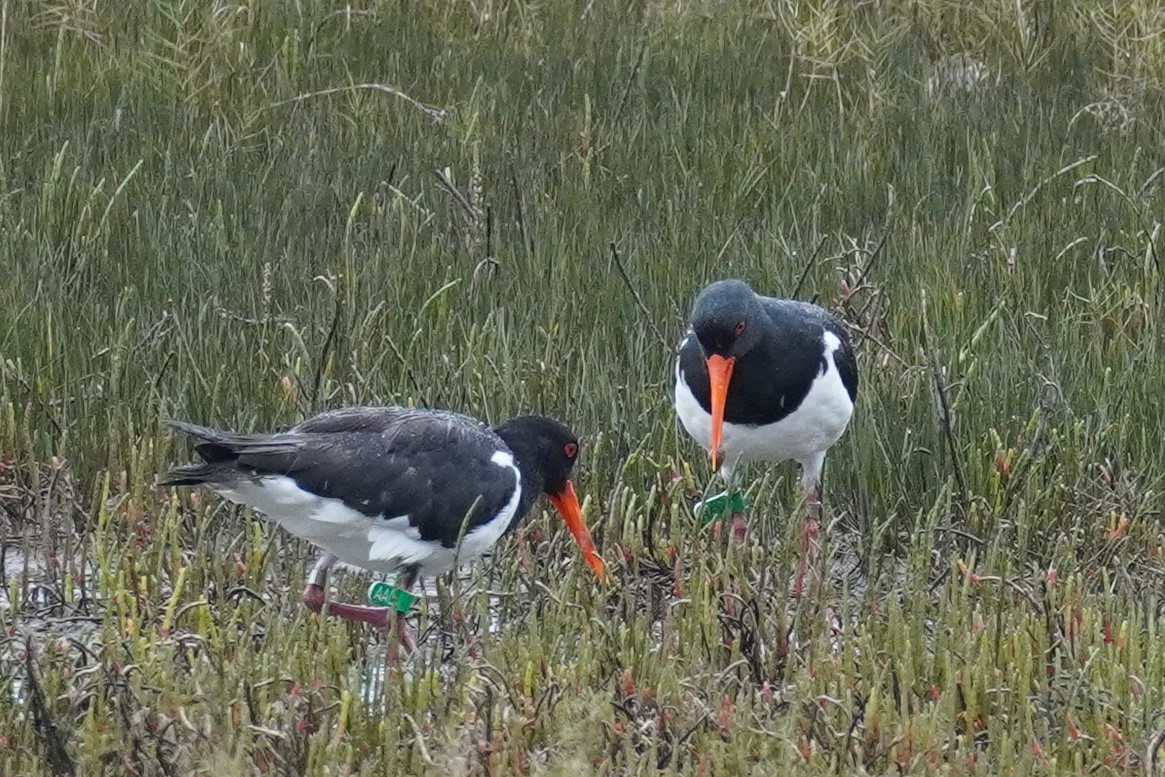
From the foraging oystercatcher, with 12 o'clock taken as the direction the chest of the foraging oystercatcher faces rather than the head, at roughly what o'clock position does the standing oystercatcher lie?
The standing oystercatcher is roughly at 11 o'clock from the foraging oystercatcher.

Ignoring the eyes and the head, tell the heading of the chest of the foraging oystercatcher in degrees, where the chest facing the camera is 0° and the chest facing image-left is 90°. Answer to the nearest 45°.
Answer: approximately 270°
